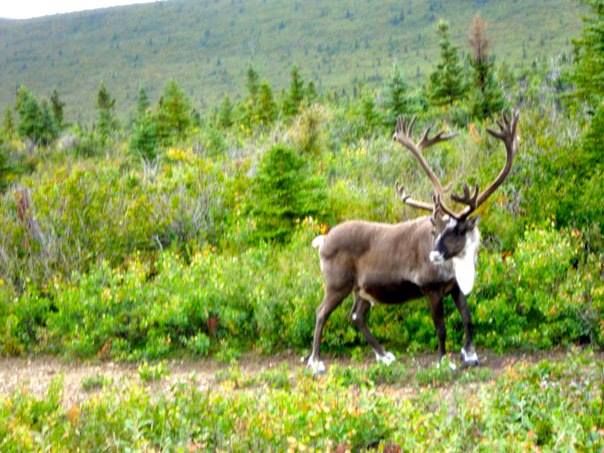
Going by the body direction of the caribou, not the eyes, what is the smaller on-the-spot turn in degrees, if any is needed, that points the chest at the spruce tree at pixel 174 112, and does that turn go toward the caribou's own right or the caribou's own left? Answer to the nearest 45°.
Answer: approximately 90° to the caribou's own left

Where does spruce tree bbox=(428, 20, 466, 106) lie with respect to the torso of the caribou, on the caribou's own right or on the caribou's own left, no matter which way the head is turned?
on the caribou's own left

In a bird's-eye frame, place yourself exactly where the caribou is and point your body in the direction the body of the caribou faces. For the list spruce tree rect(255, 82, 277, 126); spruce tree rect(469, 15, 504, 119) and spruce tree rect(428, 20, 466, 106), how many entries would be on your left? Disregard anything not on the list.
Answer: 3

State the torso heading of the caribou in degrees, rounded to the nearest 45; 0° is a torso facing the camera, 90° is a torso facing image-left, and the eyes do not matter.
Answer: approximately 270°

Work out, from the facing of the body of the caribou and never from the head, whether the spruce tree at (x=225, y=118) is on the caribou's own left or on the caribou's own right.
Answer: on the caribou's own left

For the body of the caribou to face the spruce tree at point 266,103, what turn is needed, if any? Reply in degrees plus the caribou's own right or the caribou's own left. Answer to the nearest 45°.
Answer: approximately 90° to the caribou's own left

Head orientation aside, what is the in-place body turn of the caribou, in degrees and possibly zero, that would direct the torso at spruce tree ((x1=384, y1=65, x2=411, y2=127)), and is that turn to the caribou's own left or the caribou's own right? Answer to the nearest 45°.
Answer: approximately 90° to the caribou's own left

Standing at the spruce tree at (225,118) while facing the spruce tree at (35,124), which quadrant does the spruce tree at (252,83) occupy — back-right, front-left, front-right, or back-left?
back-right

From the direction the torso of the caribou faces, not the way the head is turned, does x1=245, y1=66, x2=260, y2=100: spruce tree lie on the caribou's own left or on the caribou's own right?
on the caribou's own left

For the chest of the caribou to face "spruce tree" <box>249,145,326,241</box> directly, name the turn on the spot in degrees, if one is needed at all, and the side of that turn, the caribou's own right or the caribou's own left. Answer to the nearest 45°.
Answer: approximately 135° to the caribou's own left
